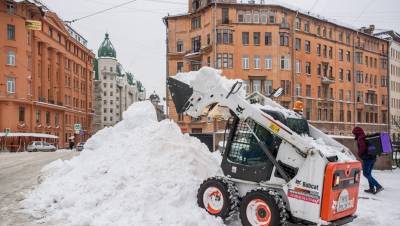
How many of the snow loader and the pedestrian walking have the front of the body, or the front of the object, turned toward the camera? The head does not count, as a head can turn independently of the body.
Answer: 0

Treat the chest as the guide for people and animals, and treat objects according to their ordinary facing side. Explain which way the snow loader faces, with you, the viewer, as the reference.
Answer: facing away from the viewer and to the left of the viewer

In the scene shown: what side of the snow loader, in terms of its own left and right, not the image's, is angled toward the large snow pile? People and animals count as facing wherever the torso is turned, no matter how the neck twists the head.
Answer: front
